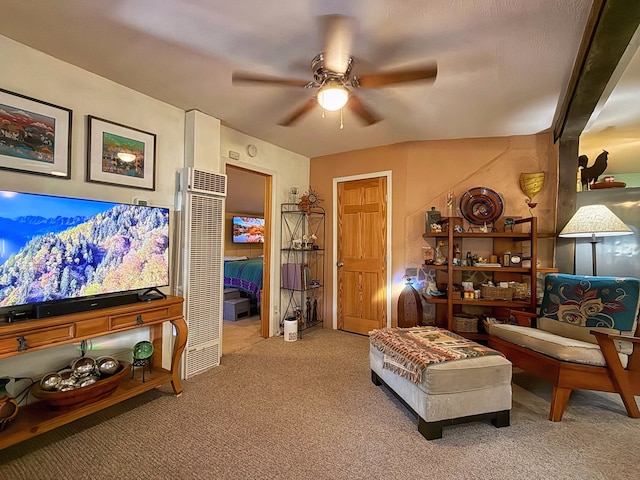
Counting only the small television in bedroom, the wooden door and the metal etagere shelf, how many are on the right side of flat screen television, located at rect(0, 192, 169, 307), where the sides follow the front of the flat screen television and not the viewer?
0

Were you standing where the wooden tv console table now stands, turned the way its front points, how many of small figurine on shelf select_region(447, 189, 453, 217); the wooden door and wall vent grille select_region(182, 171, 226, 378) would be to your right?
0

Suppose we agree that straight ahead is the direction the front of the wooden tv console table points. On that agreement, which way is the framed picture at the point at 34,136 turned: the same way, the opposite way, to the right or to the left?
the same way

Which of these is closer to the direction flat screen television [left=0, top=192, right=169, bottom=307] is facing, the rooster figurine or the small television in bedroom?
the rooster figurine

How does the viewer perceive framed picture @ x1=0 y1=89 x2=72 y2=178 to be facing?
facing the viewer and to the right of the viewer

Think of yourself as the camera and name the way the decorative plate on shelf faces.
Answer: facing the viewer

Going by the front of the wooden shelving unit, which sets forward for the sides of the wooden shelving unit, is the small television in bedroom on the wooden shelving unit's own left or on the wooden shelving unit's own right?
on the wooden shelving unit's own right

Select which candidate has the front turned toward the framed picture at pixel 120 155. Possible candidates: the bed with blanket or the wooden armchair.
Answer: the wooden armchair

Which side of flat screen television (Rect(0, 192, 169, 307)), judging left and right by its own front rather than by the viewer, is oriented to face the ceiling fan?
front

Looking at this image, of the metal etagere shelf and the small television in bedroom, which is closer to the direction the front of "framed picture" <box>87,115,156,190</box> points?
the metal etagere shelf

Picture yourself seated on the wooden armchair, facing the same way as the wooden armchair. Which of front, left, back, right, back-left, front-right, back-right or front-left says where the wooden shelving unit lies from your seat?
right

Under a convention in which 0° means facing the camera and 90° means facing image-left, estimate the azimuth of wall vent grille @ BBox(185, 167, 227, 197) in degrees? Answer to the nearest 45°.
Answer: approximately 315°

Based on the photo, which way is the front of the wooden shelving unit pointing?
toward the camera

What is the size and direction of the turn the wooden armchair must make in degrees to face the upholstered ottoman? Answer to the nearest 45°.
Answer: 0° — it already faces it

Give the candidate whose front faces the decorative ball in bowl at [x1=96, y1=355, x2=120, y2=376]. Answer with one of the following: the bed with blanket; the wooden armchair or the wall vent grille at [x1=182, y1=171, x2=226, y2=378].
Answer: the wooden armchair

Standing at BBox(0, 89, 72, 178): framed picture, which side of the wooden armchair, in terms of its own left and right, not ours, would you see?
front

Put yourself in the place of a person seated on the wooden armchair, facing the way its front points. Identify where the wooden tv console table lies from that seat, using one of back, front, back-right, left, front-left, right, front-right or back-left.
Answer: front

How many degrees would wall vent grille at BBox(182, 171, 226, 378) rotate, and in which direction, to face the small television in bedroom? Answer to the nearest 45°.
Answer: approximately 135° to its left
